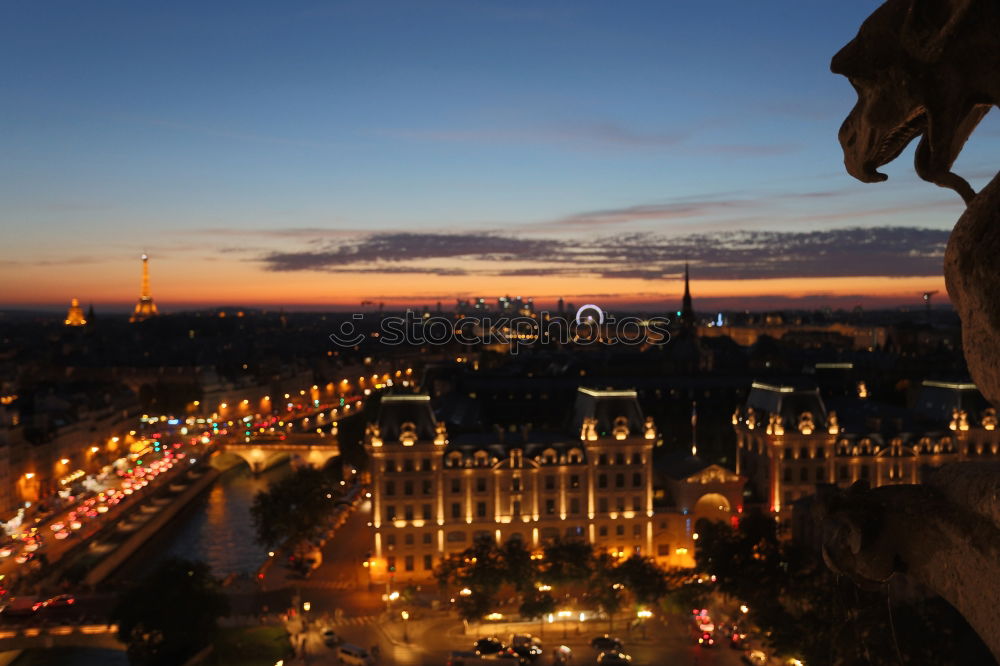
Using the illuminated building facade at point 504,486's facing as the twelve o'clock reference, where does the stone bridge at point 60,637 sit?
The stone bridge is roughly at 2 o'clock from the illuminated building facade.

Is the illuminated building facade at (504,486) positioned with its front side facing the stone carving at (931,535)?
yes

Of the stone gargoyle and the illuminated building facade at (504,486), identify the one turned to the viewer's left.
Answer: the stone gargoyle

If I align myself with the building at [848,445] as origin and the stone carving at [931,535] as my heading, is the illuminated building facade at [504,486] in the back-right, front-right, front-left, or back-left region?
front-right

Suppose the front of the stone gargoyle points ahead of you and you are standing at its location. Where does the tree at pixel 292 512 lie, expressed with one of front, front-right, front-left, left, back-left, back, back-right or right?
front-right

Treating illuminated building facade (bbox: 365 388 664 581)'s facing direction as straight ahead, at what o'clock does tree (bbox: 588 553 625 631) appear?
The tree is roughly at 11 o'clock from the illuminated building facade.

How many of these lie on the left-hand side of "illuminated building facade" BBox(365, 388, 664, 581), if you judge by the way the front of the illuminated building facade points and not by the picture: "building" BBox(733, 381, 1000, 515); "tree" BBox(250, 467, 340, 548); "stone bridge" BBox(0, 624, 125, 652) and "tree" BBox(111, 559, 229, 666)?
1

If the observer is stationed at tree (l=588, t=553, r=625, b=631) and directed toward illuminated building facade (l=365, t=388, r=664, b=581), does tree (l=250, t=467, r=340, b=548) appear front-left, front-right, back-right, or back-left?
front-left

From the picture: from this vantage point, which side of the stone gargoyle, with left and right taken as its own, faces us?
left

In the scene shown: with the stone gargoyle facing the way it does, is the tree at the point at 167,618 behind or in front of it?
in front

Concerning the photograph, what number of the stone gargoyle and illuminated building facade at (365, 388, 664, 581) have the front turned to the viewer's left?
1

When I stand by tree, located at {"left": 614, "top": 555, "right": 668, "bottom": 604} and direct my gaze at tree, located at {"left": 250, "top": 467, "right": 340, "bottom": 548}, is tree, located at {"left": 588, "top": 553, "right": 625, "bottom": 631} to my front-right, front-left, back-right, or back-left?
front-left

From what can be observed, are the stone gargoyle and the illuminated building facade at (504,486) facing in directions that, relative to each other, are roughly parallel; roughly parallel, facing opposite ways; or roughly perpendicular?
roughly perpendicular

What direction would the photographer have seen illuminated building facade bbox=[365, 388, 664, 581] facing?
facing the viewer

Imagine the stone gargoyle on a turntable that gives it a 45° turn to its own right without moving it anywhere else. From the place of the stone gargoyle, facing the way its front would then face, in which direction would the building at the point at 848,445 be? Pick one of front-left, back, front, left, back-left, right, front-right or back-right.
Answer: front-right

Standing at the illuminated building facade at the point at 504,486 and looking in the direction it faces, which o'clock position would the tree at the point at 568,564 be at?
The tree is roughly at 11 o'clock from the illuminated building facade.

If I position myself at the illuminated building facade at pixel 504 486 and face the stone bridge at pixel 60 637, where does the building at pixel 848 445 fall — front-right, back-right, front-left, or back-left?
back-left
